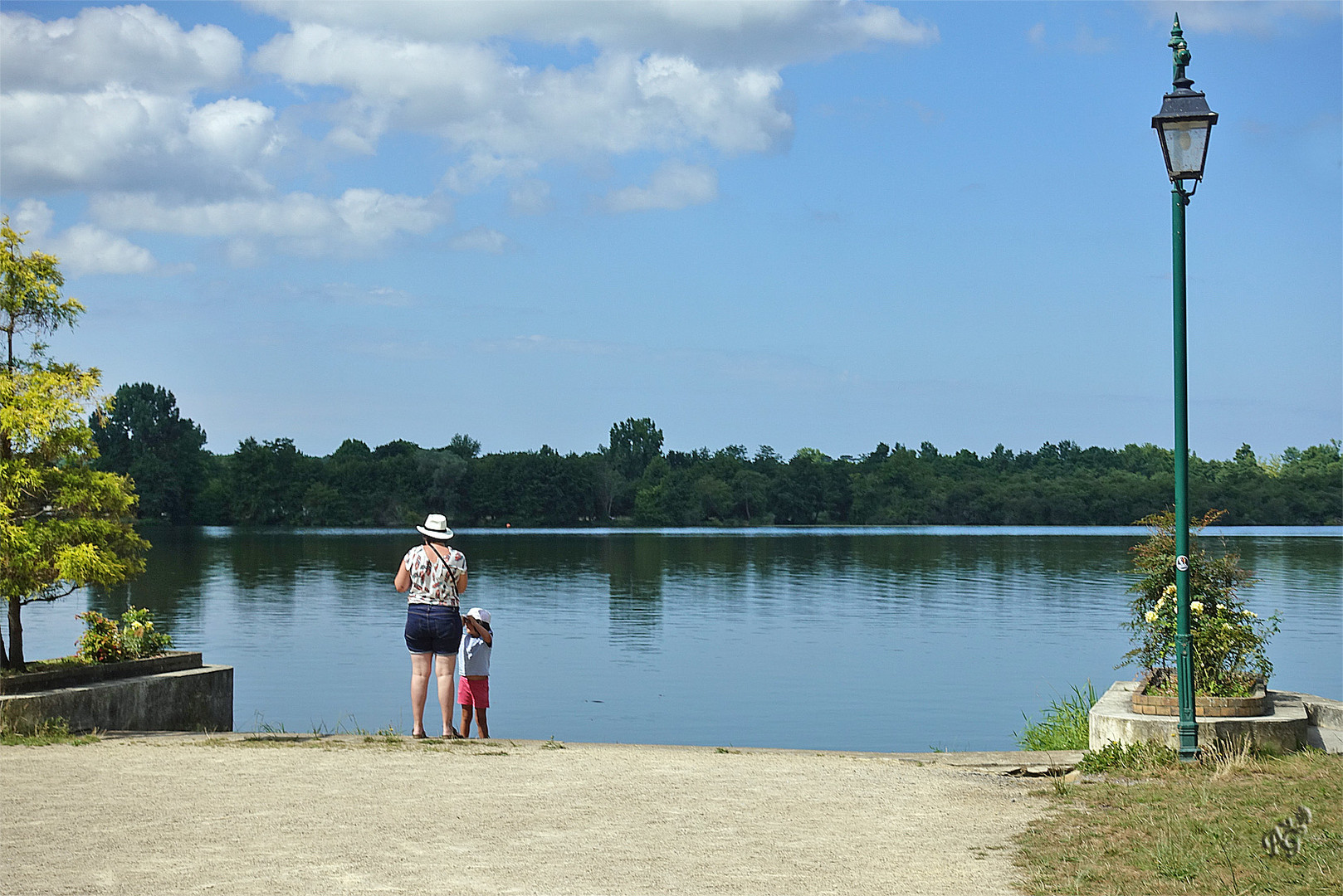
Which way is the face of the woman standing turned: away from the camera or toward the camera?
away from the camera

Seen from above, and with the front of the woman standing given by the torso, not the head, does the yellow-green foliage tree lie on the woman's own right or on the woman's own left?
on the woman's own left

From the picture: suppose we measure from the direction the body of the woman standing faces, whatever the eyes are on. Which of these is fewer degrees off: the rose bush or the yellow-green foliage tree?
the yellow-green foliage tree

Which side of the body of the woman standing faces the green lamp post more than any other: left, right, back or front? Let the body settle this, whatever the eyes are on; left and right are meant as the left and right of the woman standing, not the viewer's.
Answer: right

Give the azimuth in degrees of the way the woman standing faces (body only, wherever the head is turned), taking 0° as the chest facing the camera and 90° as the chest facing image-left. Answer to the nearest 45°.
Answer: approximately 180°

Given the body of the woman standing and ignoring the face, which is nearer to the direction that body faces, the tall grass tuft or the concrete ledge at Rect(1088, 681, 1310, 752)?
the tall grass tuft

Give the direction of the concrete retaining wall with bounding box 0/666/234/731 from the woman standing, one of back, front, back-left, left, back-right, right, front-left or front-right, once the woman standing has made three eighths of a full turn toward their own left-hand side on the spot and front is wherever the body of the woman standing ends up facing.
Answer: right

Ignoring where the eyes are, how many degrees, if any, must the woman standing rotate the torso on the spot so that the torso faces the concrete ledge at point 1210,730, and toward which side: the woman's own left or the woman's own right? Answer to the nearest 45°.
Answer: approximately 135° to the woman's own right

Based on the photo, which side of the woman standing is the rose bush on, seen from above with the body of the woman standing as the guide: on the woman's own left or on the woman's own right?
on the woman's own right

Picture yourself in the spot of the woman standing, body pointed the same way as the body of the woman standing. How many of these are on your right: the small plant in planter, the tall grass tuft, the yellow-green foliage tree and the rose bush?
2

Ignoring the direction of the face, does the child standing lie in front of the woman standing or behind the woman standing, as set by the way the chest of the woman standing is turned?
in front
